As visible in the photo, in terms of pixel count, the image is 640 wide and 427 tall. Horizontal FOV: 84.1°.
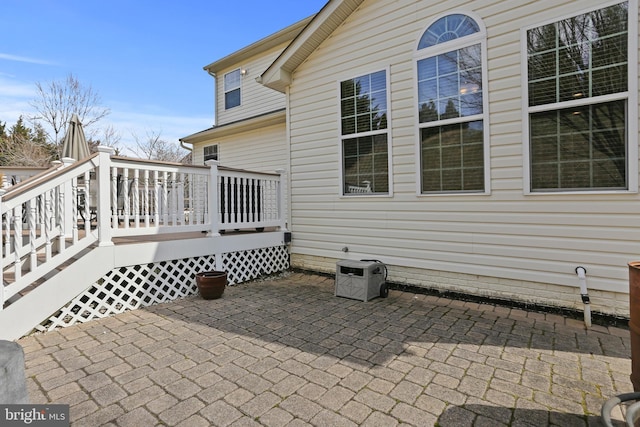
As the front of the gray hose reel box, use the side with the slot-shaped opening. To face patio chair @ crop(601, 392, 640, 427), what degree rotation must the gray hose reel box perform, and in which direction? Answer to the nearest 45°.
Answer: approximately 45° to its left

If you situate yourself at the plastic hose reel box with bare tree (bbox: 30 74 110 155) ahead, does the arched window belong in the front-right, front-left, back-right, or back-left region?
back-right

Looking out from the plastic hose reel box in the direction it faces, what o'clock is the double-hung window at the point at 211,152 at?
The double-hung window is roughly at 3 o'clock from the plastic hose reel box.

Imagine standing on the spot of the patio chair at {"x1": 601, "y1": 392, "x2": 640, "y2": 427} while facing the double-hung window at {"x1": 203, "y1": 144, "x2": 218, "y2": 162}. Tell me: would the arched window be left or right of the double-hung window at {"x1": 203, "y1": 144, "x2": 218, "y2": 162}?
right

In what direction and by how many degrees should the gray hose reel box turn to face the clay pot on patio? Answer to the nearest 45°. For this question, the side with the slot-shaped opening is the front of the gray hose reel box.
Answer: approximately 45° to its right

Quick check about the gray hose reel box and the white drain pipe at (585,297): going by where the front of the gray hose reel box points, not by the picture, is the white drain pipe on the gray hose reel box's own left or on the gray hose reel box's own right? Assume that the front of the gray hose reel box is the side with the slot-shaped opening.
on the gray hose reel box's own left

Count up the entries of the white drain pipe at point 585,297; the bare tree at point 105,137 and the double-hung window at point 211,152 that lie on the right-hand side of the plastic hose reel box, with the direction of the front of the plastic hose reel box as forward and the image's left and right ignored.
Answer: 2

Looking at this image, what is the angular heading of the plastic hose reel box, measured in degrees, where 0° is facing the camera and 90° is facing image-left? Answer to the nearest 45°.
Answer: approximately 45°

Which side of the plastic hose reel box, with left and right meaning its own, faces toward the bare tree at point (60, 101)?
right
